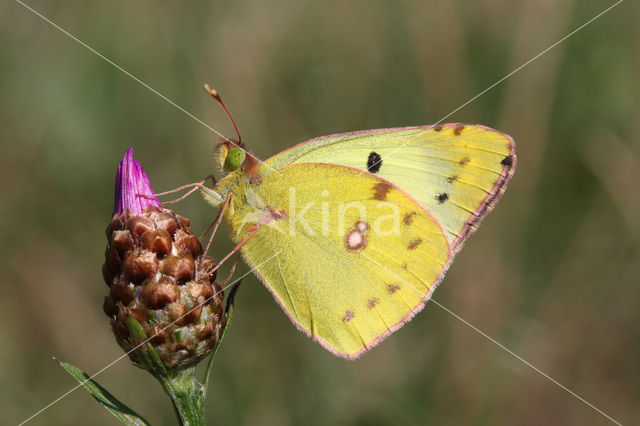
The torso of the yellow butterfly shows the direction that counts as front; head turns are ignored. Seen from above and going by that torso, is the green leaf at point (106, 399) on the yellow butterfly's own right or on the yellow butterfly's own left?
on the yellow butterfly's own left

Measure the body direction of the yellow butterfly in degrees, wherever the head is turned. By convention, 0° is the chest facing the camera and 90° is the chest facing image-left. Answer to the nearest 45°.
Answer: approximately 90°
